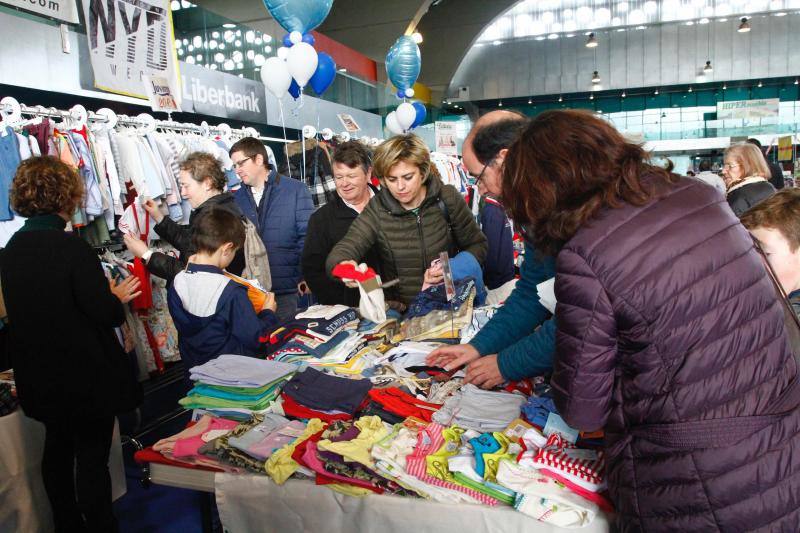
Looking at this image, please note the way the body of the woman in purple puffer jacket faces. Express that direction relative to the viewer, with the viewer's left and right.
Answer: facing away from the viewer and to the left of the viewer

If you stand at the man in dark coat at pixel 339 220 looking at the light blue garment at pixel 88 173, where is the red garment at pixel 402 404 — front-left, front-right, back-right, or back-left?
back-left

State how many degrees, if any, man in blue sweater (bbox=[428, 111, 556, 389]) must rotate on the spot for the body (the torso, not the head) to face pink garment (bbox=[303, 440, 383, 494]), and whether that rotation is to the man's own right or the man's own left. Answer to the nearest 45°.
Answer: approximately 45° to the man's own left

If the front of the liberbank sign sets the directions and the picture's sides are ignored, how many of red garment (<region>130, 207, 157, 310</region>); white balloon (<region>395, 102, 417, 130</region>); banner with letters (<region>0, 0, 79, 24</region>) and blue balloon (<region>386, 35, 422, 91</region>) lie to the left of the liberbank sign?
2

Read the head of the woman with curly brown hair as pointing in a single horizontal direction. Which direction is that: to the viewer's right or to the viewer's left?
to the viewer's right

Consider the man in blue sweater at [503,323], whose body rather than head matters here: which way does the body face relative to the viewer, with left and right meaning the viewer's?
facing to the left of the viewer

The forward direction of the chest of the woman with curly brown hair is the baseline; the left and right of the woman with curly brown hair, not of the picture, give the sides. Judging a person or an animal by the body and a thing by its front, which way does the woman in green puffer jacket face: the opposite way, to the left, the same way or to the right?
the opposite way

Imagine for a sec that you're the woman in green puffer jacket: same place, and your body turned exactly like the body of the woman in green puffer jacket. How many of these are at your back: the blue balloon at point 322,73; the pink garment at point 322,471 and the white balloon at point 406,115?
2

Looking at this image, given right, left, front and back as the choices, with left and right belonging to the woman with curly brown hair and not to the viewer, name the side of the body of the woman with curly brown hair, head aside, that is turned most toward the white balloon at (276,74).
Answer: front

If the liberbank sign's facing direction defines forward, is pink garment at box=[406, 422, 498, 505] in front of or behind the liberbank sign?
in front
